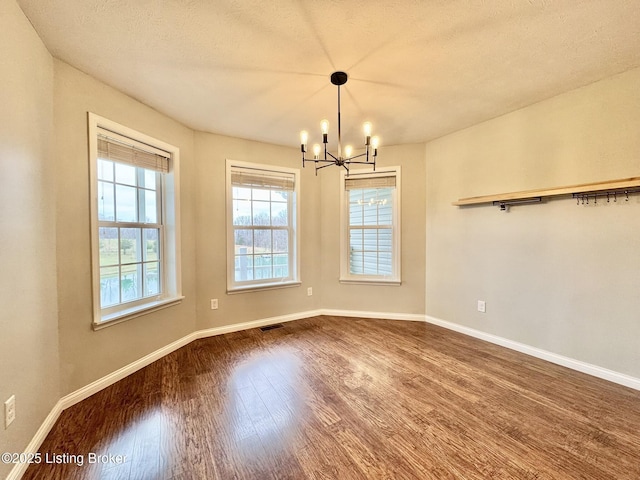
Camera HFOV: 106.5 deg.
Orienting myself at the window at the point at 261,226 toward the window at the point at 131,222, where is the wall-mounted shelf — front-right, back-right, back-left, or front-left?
back-left

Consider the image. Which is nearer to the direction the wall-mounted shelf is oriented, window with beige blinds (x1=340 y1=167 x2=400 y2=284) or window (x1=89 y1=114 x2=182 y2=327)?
the window

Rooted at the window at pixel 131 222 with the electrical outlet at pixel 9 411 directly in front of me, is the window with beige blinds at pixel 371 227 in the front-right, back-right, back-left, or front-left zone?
back-left

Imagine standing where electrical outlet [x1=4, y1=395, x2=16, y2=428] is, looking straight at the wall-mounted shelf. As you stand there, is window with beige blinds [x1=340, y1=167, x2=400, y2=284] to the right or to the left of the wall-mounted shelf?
left

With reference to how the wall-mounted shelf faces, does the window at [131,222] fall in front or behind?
in front

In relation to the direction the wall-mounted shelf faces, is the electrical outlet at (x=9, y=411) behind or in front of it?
in front

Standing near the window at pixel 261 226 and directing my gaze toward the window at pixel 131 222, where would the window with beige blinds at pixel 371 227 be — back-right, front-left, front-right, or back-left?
back-left

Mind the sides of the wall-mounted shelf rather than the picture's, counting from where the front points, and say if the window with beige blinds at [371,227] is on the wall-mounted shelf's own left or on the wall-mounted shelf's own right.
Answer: on the wall-mounted shelf's own right

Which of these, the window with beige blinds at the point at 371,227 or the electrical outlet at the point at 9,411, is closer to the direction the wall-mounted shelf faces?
the electrical outlet

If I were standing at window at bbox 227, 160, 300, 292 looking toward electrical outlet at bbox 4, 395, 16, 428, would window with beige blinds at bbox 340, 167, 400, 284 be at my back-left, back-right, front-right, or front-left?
back-left

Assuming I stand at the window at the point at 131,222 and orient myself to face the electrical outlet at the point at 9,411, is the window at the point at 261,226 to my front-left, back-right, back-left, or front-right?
back-left

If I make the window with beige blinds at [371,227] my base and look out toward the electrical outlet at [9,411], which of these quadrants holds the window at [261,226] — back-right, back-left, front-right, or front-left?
front-right

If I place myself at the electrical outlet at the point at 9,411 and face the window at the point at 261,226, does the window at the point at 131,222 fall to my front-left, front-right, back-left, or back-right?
front-left

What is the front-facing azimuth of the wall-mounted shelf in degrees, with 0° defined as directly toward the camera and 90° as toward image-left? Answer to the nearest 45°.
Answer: approximately 45°

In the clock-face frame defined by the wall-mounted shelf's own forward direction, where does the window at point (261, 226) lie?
The window is roughly at 1 o'clock from the wall-mounted shelf.

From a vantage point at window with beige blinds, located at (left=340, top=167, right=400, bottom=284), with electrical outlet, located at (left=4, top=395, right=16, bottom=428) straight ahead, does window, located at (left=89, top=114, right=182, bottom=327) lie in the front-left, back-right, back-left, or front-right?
front-right
